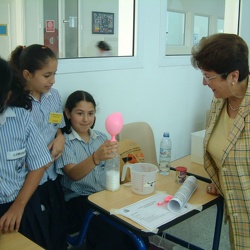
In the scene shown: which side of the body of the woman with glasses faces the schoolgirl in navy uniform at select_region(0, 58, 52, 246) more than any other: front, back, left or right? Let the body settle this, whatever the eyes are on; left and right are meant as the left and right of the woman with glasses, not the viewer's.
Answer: front

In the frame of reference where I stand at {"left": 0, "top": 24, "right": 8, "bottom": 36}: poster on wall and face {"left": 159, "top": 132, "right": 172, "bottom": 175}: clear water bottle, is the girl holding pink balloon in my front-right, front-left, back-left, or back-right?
front-right

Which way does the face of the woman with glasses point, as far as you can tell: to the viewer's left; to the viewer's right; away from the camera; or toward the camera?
to the viewer's left

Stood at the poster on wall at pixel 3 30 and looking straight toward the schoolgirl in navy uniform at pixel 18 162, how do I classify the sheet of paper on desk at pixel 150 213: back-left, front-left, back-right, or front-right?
front-left

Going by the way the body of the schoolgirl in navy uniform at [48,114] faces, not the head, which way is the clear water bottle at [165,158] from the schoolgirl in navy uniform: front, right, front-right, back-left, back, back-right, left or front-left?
front-left

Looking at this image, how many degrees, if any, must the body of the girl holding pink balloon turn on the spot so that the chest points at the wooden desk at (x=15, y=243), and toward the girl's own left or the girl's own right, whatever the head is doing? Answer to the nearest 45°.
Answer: approximately 45° to the girl's own right

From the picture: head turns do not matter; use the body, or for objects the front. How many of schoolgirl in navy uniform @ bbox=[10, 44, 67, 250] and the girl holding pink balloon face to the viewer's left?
0

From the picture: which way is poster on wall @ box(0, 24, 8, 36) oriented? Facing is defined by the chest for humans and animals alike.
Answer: toward the camera

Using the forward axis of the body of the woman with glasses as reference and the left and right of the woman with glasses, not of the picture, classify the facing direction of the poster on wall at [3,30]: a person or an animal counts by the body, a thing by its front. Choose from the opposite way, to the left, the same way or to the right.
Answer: to the left
